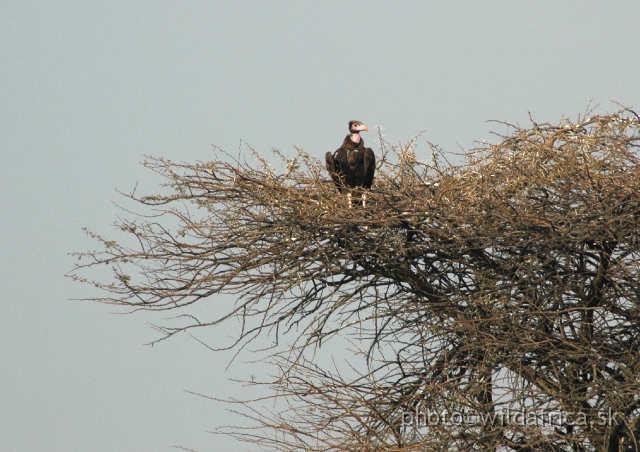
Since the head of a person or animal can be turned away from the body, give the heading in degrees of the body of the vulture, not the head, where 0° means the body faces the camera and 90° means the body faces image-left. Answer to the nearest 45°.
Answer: approximately 0°
